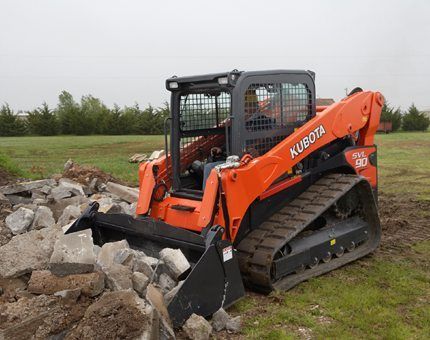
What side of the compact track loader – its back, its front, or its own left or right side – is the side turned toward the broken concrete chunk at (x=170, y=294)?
front

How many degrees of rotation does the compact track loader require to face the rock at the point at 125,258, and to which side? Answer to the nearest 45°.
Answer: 0° — it already faces it

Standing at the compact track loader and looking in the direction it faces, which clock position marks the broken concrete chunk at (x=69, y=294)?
The broken concrete chunk is roughly at 12 o'clock from the compact track loader.

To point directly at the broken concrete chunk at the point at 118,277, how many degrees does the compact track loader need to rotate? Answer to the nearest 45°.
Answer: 0° — it already faces it

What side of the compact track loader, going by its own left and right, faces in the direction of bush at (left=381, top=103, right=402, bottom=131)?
back

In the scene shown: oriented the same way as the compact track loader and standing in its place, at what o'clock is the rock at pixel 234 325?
The rock is roughly at 11 o'clock from the compact track loader.

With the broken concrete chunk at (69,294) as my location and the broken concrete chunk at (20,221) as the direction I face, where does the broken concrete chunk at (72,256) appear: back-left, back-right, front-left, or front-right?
front-right

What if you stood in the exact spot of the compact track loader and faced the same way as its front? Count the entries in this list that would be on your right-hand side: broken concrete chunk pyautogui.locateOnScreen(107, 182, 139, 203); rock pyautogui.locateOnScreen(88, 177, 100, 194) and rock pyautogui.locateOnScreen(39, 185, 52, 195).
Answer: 3

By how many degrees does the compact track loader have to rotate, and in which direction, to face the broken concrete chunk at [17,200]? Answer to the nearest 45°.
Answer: approximately 90° to its right

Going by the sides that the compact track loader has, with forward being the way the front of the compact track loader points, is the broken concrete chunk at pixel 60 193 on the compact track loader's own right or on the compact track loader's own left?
on the compact track loader's own right

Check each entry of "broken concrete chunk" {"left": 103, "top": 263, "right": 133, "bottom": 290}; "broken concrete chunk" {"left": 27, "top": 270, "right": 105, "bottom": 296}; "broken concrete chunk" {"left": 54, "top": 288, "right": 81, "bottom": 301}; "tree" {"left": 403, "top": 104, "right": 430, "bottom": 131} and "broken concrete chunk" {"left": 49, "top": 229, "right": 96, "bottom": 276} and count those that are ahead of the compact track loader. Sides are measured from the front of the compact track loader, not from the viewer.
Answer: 4

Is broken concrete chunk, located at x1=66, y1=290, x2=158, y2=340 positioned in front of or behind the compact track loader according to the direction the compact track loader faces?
in front

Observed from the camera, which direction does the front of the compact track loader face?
facing the viewer and to the left of the viewer

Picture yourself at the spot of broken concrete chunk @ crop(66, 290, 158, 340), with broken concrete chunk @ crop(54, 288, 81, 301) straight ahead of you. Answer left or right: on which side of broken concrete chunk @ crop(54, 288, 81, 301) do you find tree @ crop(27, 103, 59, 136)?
right

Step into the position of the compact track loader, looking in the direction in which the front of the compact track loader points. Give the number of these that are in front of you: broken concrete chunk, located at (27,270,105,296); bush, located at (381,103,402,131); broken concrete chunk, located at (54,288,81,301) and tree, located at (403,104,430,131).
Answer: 2
